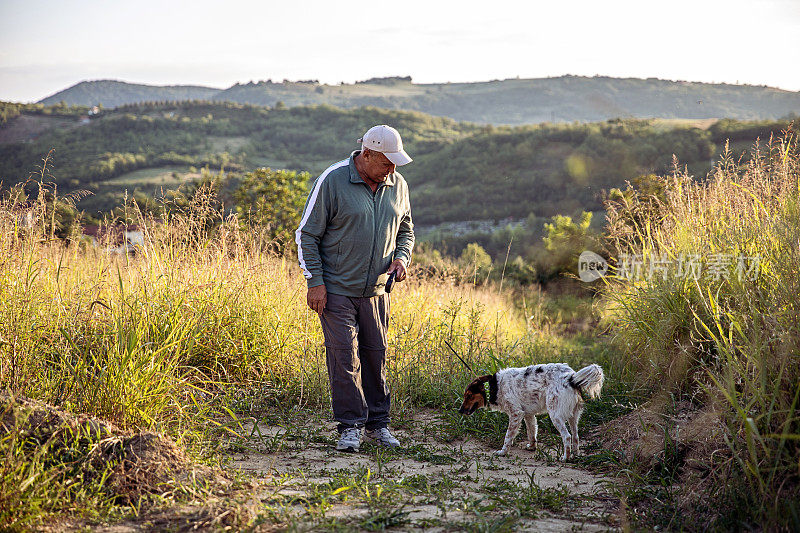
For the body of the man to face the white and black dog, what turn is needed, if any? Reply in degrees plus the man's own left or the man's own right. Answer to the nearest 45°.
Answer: approximately 45° to the man's own left

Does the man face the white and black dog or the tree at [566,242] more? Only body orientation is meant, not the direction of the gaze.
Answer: the white and black dog

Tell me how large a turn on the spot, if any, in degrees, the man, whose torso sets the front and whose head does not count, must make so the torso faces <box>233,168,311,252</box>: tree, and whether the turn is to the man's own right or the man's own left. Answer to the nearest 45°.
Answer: approximately 135° to the man's own left

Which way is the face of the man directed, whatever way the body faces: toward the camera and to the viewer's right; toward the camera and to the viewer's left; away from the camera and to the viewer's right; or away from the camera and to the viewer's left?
toward the camera and to the viewer's right

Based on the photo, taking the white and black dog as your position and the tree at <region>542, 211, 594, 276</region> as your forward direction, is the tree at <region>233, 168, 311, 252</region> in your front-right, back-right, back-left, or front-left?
front-left

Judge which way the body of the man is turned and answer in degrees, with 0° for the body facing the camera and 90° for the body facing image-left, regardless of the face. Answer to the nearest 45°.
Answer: approximately 315°

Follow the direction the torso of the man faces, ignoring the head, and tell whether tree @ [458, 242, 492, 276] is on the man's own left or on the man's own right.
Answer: on the man's own left
